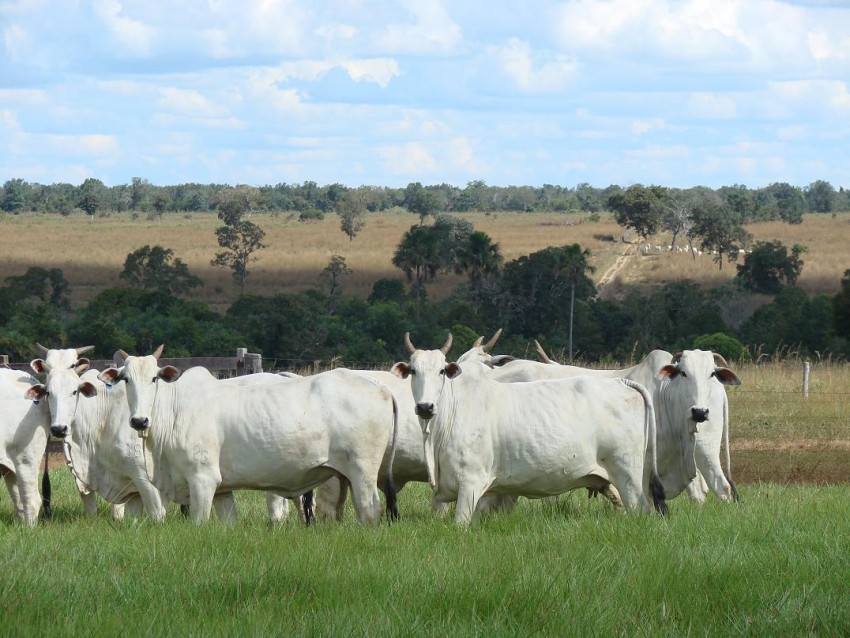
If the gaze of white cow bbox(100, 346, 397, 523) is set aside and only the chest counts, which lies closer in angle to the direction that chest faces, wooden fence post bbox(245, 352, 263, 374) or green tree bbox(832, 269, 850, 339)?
the wooden fence post

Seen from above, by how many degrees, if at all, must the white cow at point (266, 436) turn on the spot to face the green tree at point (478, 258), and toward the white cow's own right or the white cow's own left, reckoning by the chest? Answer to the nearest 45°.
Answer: approximately 90° to the white cow's own right

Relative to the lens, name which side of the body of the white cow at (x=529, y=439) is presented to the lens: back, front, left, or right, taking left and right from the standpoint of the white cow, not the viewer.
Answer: left

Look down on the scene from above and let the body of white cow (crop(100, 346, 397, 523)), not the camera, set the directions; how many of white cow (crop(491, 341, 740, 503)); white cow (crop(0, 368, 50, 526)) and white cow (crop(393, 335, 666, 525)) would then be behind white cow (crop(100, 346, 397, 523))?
2

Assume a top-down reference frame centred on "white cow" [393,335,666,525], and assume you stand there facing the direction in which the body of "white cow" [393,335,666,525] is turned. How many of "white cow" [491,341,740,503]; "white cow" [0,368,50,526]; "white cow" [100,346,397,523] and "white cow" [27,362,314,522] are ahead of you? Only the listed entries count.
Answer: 3

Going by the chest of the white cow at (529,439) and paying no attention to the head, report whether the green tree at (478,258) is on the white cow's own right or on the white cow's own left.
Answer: on the white cow's own right

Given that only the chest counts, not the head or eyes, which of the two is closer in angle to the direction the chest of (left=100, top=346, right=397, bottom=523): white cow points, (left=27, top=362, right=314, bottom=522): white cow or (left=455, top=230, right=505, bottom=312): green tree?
the white cow

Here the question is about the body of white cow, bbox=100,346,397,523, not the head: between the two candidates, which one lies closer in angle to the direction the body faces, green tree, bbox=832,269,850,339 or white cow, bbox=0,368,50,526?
the white cow

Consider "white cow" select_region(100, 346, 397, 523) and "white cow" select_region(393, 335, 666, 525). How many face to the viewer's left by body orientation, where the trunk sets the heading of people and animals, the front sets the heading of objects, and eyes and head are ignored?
2

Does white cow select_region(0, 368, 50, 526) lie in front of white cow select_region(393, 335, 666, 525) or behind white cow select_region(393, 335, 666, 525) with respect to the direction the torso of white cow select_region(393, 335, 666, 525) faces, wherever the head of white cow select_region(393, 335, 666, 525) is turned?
in front

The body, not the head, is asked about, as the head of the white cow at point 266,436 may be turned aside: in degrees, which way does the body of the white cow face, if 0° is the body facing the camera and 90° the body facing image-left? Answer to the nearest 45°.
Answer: approximately 90°

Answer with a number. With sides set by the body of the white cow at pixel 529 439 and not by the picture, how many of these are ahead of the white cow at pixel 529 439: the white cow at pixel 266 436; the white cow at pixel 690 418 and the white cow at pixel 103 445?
2

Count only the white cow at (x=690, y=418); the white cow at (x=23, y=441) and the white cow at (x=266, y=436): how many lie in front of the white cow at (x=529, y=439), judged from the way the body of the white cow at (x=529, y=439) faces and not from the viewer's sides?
2

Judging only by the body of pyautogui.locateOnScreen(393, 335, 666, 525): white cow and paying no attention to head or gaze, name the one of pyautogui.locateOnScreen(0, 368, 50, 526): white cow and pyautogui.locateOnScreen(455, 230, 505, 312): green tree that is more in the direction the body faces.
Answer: the white cow
